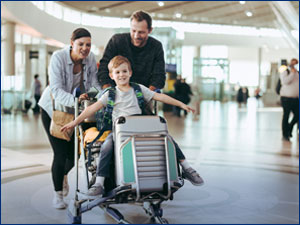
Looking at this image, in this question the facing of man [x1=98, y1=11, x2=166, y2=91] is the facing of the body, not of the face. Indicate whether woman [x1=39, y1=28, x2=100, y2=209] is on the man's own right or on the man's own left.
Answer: on the man's own right

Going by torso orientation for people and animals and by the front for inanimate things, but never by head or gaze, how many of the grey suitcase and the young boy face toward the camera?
2

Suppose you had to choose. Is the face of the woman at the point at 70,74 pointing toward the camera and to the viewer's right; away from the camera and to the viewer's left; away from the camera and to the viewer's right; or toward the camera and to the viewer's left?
toward the camera and to the viewer's right

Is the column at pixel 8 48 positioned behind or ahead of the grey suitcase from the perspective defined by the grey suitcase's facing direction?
behind

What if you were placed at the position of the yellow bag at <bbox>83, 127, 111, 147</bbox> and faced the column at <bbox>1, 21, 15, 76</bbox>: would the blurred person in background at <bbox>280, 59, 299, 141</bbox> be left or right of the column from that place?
right
